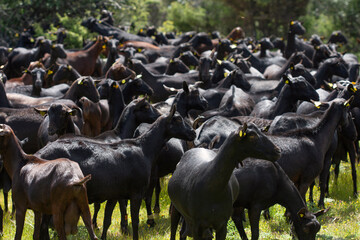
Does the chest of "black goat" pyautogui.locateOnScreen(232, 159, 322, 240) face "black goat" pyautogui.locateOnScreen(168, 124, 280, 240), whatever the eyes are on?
no

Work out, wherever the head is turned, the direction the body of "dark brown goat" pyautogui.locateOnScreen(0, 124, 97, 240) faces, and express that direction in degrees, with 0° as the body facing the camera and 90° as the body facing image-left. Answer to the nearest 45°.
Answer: approximately 135°

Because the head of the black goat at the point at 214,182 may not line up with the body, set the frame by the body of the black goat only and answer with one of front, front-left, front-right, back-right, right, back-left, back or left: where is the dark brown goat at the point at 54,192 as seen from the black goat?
back-right

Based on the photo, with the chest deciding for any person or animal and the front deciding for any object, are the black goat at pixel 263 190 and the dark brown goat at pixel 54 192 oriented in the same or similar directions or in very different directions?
very different directions

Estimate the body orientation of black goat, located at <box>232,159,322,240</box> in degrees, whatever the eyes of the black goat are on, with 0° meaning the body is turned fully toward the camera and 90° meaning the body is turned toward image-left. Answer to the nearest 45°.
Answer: approximately 270°

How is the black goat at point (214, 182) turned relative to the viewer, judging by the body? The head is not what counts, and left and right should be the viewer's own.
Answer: facing the viewer and to the right of the viewer

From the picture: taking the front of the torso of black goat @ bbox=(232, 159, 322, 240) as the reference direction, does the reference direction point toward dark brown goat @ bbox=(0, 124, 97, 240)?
no

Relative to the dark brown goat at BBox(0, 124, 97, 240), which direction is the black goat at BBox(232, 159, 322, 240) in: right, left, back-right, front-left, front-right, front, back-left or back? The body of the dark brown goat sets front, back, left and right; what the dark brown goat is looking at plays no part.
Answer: back-right

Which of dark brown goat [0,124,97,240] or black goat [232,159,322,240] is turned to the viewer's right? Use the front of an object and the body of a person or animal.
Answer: the black goat

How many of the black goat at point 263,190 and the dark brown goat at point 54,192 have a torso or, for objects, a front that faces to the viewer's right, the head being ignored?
1

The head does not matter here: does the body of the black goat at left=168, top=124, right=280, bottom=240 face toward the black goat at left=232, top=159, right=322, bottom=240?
no
